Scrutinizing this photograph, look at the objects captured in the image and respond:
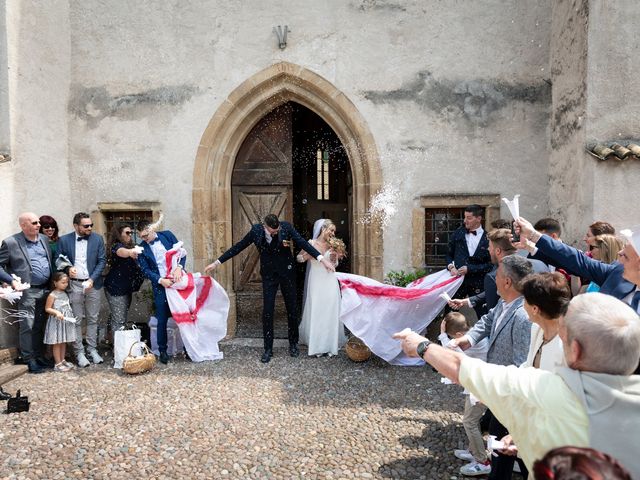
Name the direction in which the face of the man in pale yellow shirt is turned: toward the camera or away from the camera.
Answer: away from the camera

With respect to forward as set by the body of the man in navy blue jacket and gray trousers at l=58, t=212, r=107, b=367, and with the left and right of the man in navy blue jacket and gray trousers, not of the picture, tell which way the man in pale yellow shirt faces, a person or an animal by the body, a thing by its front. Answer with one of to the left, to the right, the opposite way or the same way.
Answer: the opposite way

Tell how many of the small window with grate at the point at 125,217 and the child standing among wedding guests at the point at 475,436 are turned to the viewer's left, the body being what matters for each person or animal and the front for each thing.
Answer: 1

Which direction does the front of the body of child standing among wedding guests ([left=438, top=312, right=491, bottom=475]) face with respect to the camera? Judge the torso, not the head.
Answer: to the viewer's left

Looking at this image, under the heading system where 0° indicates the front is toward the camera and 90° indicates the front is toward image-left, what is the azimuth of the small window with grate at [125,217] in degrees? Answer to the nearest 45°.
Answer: approximately 0°

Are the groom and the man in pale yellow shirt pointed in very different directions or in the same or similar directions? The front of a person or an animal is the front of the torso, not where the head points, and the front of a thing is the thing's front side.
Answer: very different directions

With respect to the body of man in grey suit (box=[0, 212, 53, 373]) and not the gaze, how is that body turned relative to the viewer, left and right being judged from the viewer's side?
facing the viewer and to the right of the viewer

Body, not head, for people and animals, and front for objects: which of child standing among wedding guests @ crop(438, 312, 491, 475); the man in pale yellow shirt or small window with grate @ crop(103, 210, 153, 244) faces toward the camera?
the small window with grate

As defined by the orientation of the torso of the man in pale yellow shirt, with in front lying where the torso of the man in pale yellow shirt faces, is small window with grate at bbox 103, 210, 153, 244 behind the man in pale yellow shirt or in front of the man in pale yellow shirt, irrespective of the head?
in front

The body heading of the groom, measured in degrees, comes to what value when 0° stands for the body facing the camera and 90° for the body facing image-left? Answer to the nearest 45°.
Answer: approximately 0°

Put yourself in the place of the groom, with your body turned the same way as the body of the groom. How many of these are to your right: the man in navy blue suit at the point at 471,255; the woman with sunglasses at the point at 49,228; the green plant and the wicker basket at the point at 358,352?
1
